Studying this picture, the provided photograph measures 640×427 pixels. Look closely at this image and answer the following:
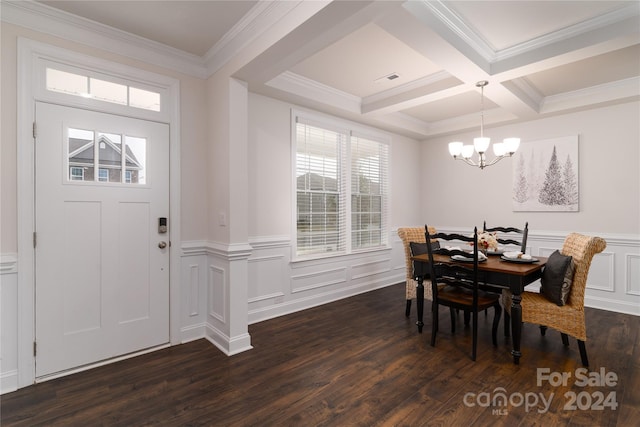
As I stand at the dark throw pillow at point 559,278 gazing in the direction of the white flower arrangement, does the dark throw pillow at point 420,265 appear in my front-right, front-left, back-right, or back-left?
front-left

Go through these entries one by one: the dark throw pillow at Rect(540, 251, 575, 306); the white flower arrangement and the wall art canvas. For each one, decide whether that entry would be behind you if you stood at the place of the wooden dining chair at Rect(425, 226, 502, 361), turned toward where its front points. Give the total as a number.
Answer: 0

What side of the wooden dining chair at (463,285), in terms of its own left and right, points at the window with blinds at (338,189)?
left

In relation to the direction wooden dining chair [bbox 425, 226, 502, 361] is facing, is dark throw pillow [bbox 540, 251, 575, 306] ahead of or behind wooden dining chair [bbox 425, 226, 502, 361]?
ahead

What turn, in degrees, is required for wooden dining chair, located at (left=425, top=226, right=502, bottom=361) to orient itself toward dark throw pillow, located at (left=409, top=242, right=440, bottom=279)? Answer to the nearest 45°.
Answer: approximately 90° to its left

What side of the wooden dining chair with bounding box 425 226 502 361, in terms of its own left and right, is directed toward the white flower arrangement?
front

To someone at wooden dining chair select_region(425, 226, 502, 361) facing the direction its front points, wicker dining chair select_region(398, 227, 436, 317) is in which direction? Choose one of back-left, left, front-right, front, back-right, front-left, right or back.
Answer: left

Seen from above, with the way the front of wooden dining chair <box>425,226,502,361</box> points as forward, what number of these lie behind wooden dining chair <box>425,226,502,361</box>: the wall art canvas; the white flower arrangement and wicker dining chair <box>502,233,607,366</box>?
0

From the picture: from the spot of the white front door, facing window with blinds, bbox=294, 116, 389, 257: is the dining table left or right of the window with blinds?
right

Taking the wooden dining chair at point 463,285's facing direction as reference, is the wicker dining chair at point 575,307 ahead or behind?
ahead

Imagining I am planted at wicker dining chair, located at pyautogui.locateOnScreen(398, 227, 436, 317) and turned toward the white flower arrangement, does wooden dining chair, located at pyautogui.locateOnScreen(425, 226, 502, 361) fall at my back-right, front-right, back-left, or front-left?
front-right

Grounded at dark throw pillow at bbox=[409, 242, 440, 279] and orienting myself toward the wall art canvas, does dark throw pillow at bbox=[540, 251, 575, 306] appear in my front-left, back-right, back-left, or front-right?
front-right

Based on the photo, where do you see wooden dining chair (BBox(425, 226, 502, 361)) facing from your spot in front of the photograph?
facing away from the viewer and to the right of the viewer
